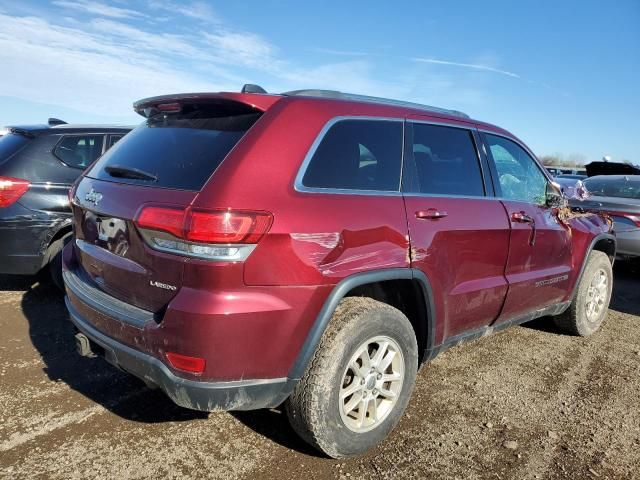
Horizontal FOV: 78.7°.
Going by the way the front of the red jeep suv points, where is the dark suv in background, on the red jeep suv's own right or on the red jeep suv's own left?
on the red jeep suv's own left

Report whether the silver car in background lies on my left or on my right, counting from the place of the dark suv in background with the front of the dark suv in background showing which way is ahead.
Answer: on my right

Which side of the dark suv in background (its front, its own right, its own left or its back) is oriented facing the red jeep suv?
right

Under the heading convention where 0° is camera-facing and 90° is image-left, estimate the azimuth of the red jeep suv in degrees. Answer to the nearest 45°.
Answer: approximately 225°

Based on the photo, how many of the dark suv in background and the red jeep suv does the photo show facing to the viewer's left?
0

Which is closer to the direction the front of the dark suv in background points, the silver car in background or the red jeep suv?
the silver car in background

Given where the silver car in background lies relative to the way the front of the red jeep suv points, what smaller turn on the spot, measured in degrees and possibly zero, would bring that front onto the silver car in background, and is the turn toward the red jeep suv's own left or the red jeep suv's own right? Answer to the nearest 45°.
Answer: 0° — it already faces it

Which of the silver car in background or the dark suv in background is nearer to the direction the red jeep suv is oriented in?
the silver car in background

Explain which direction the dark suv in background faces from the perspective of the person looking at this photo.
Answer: facing away from the viewer and to the right of the viewer

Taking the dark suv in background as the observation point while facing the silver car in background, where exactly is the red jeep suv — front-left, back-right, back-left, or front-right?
front-right
